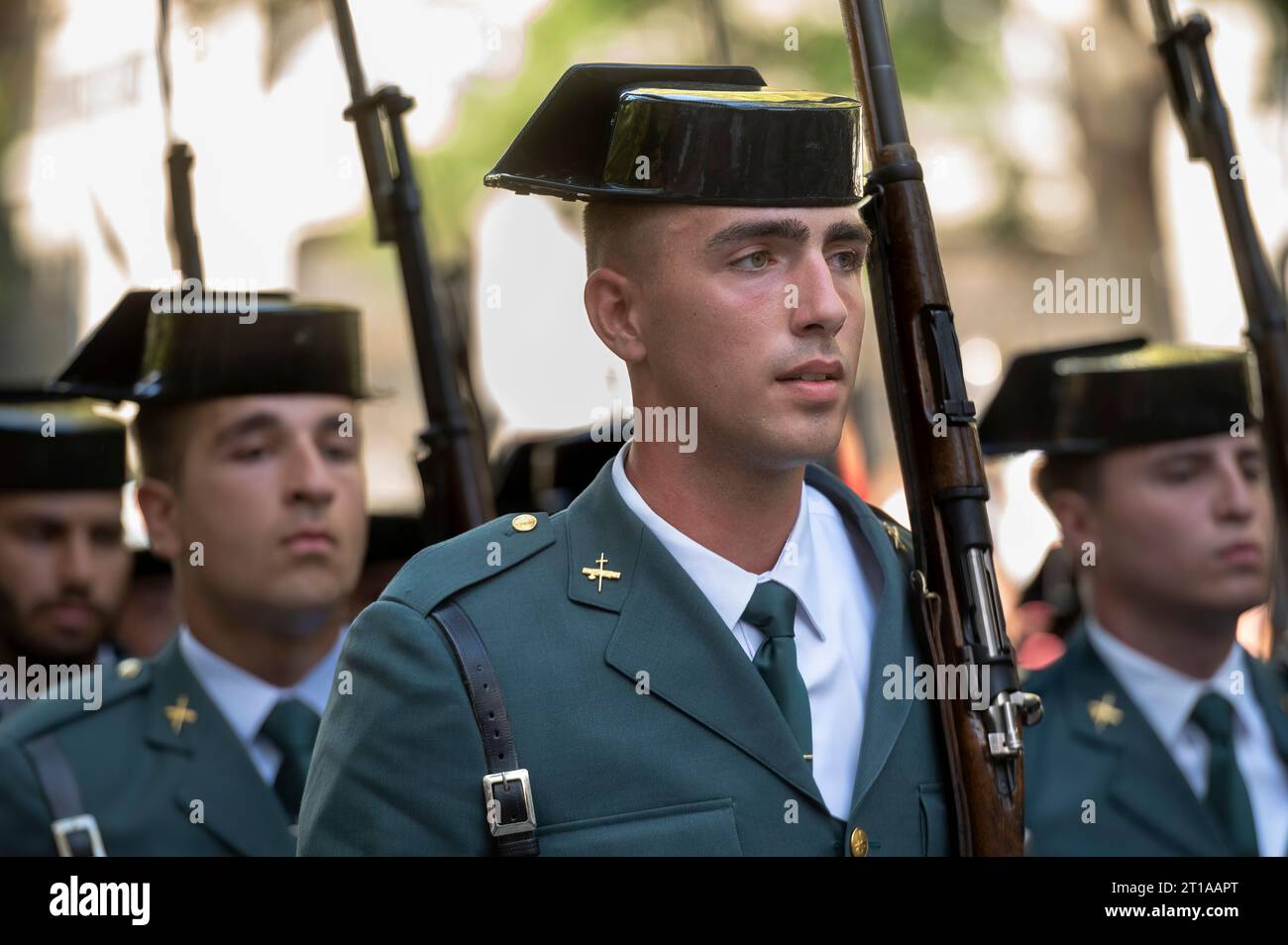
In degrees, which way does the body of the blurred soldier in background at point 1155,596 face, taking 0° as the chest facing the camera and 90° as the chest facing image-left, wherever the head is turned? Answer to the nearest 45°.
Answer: approximately 315°

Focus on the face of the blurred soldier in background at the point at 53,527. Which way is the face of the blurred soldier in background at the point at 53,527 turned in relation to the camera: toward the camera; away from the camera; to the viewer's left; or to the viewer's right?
toward the camera

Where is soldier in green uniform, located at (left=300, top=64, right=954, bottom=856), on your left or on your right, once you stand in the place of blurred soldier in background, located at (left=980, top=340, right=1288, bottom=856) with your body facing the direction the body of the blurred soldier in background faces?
on your right

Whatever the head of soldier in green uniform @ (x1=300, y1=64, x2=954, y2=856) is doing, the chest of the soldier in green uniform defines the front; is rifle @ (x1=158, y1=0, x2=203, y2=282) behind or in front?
behind

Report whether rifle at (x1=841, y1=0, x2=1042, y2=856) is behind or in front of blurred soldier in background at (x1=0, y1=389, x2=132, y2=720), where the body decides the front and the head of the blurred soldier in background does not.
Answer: in front

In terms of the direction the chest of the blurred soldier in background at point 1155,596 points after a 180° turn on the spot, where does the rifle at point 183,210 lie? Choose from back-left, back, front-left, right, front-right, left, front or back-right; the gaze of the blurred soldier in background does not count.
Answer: left

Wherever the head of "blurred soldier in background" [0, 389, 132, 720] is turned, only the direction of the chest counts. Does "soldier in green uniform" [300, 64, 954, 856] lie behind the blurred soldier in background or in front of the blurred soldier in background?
in front

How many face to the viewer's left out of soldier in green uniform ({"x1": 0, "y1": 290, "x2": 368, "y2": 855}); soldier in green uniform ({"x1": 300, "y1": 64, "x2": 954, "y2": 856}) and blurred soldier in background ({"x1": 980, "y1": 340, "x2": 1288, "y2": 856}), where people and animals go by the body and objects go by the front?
0

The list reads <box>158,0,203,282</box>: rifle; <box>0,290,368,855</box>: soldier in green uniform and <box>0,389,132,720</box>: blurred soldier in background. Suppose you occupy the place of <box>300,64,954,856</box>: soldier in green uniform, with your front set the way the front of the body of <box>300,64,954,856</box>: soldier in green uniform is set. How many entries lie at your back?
3

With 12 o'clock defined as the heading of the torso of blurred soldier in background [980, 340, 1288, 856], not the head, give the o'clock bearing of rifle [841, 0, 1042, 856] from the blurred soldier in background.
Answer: The rifle is roughly at 2 o'clock from the blurred soldier in background.

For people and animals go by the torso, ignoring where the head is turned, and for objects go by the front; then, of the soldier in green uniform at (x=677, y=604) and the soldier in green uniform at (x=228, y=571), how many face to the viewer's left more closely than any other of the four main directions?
0

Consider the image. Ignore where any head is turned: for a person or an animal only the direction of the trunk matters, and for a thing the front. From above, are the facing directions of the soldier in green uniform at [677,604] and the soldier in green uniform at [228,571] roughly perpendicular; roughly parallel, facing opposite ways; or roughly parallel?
roughly parallel

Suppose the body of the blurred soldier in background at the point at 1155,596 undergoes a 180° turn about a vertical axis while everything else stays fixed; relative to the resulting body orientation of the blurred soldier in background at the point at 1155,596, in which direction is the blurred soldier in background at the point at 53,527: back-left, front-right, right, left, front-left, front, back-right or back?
front-left

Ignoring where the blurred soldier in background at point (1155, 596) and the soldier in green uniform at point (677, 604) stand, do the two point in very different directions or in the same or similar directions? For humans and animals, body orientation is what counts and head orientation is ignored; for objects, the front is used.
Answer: same or similar directions

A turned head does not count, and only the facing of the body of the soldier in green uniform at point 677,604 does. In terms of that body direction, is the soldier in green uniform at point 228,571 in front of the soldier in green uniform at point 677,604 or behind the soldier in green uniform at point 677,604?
behind

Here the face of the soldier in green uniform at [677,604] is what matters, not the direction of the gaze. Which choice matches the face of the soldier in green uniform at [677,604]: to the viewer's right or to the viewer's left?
to the viewer's right
